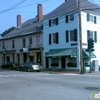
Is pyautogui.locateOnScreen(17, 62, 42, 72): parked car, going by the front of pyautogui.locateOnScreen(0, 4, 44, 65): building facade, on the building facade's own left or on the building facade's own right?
on the building facade's own left

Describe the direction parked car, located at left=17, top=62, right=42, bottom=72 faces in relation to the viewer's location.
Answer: facing away from the viewer and to the left of the viewer

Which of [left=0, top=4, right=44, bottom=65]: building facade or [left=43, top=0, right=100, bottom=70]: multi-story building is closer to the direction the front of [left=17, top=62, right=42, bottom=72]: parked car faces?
the building facade

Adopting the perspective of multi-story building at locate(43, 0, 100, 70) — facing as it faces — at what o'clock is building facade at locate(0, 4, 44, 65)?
The building facade is roughly at 3 o'clock from the multi-story building.

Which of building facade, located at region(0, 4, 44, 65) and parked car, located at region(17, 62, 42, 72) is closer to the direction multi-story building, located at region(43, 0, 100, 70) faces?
the parked car

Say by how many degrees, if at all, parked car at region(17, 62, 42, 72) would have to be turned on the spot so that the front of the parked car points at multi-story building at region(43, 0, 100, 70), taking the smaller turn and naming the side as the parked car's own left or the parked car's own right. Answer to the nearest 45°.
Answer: approximately 135° to the parked car's own right

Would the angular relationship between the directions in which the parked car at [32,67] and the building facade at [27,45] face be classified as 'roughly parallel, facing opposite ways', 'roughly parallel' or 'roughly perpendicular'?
roughly perpendicular

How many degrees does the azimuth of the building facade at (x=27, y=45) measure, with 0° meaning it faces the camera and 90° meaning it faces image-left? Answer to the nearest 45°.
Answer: approximately 45°

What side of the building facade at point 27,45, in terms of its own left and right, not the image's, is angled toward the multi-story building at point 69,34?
left
